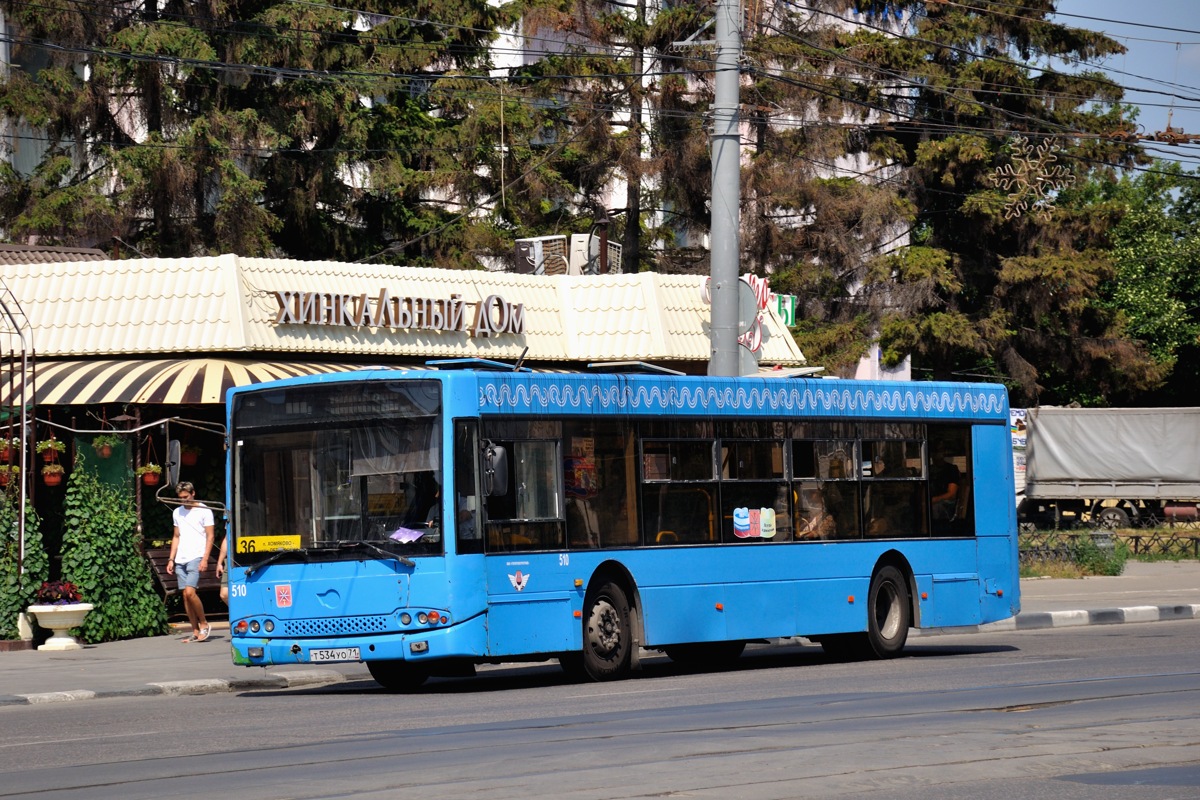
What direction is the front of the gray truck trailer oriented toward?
to the viewer's right

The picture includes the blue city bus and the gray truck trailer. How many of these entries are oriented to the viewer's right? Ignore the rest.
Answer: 1

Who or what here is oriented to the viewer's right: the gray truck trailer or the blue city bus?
the gray truck trailer

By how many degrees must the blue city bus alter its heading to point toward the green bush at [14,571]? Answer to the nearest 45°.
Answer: approximately 90° to its right

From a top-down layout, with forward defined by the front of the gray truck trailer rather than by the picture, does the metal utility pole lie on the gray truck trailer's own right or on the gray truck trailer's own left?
on the gray truck trailer's own right
